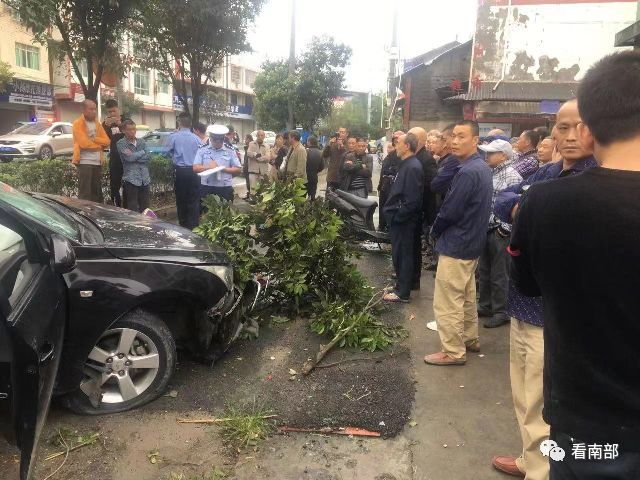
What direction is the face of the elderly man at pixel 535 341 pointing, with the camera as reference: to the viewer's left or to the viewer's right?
to the viewer's left

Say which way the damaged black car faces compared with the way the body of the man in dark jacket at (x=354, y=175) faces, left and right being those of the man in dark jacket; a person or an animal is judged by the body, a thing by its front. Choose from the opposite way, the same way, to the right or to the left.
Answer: to the left

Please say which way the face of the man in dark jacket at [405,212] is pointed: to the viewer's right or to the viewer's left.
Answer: to the viewer's left

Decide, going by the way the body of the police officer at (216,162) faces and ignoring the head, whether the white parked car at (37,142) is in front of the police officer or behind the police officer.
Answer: behind

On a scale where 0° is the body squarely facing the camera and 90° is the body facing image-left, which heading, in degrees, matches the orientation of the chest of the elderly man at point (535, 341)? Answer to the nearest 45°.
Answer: approximately 45°

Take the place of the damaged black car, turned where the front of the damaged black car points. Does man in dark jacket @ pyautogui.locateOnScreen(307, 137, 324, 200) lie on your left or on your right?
on your left

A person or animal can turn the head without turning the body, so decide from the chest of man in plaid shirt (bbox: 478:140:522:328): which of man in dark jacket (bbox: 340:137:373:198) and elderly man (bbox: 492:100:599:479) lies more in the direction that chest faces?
the man in dark jacket
